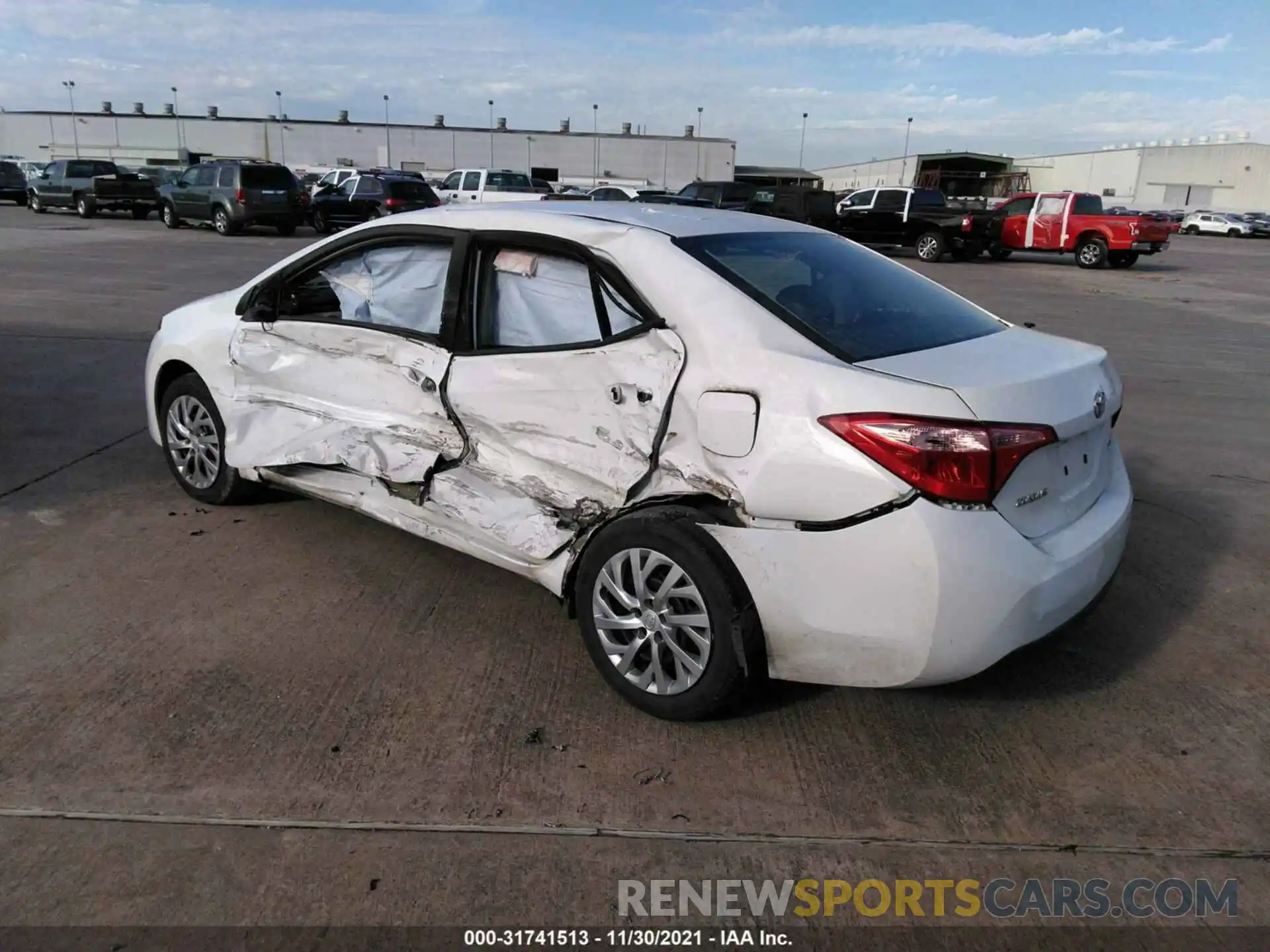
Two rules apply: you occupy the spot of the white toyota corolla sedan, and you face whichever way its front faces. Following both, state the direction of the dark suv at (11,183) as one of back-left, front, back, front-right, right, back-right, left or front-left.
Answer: front

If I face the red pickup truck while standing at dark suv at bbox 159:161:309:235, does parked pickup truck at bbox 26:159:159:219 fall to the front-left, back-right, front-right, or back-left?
back-left

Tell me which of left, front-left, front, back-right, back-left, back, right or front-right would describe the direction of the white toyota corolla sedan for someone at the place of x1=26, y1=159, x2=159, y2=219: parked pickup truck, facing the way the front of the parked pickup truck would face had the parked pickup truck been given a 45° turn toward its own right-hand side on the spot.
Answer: back

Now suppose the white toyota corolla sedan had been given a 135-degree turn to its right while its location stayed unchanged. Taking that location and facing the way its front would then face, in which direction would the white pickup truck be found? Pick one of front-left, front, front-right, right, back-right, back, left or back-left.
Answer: left

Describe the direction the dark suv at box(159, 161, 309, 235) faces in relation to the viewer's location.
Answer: facing away from the viewer and to the left of the viewer

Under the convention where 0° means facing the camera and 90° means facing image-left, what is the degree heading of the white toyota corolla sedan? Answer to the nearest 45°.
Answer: approximately 135°

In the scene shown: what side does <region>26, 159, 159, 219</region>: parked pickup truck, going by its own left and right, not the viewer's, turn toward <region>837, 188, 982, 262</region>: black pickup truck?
back

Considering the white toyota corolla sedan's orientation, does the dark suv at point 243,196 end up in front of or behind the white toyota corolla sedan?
in front
